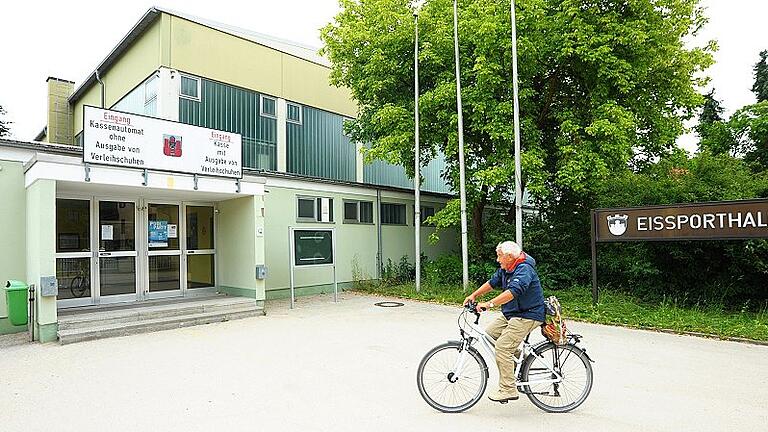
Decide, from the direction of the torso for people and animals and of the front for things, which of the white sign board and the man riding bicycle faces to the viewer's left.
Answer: the man riding bicycle

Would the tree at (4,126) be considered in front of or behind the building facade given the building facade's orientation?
behind

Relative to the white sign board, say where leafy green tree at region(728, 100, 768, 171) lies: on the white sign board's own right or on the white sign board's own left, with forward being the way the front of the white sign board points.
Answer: on the white sign board's own left

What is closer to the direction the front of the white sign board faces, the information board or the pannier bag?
the pannier bag

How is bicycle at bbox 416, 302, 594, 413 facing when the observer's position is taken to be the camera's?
facing to the left of the viewer

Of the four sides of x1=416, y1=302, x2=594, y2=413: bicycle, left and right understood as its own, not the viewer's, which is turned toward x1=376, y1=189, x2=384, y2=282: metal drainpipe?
right

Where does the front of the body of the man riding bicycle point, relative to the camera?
to the viewer's left

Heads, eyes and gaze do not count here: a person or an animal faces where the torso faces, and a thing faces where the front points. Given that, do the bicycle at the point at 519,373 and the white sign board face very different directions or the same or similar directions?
very different directions

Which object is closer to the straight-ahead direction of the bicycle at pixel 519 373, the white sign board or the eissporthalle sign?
the white sign board

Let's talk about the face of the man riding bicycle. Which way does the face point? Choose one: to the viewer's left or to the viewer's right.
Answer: to the viewer's left
